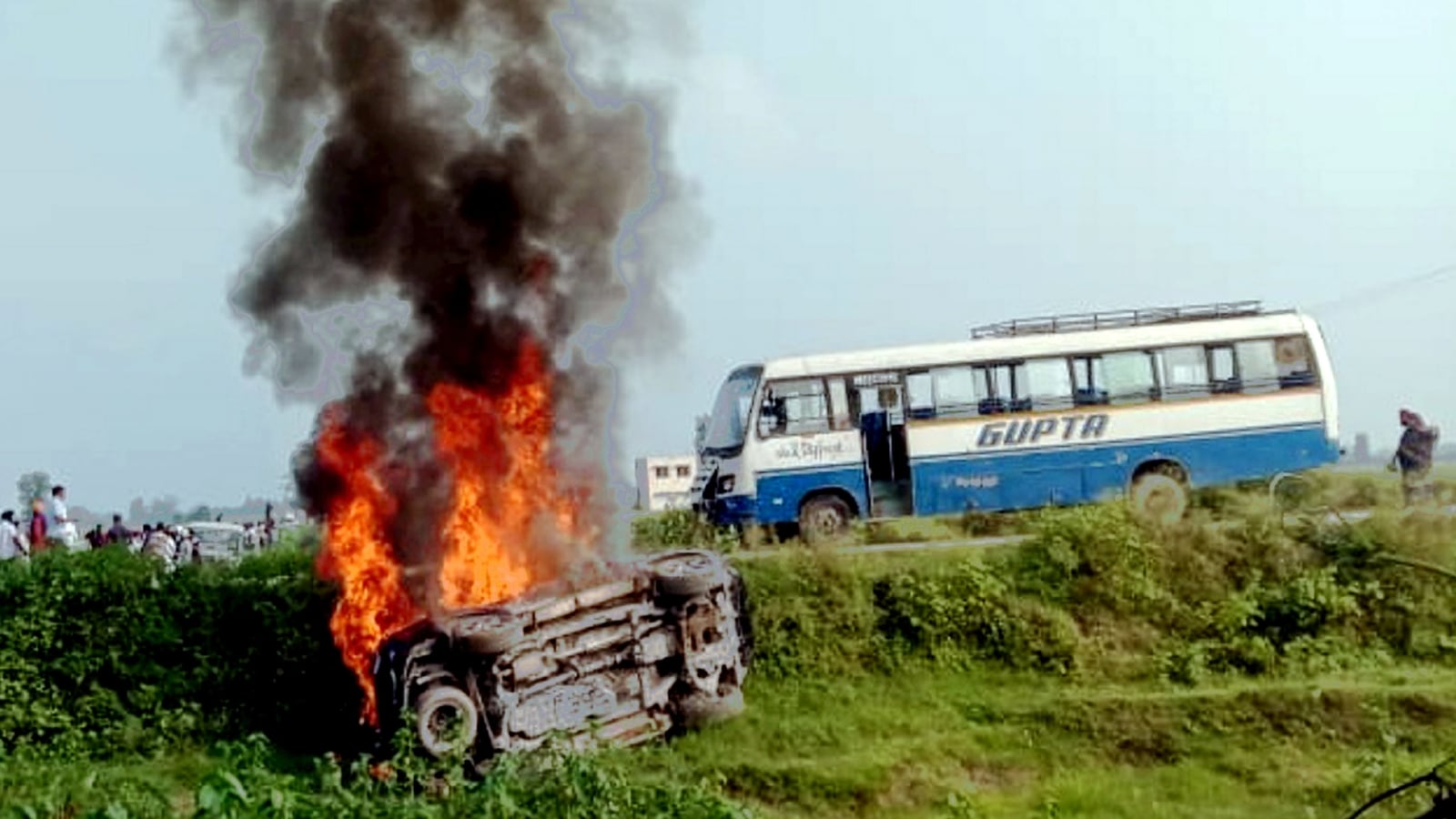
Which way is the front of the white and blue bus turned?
to the viewer's left

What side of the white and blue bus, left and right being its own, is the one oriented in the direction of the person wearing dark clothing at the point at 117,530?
front

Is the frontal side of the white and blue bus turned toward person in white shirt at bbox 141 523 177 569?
yes

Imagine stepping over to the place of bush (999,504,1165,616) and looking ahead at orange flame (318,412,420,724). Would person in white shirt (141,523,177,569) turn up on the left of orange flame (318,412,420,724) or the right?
right

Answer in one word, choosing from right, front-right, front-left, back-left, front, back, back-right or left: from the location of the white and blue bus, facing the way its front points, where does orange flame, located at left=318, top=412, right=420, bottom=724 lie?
front-left

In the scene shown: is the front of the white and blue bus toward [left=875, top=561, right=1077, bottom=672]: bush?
no

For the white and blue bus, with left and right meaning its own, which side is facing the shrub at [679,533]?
front

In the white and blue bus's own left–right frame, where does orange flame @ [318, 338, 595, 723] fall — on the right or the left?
on its left

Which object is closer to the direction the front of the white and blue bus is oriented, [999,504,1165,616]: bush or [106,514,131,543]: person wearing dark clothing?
the person wearing dark clothing

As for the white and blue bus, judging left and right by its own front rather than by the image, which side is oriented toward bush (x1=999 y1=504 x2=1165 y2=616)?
left

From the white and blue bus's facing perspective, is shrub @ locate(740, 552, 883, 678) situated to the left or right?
on its left

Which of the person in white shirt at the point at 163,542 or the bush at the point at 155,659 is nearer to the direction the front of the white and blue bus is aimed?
the person in white shirt

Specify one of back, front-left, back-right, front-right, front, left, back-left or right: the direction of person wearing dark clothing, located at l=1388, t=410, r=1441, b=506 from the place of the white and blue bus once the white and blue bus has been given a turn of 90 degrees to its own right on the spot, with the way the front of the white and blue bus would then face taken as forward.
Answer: right

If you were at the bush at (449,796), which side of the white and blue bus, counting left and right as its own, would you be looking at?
left

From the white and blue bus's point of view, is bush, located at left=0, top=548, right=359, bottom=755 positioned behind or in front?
in front

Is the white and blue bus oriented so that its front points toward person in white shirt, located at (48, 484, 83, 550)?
yes
